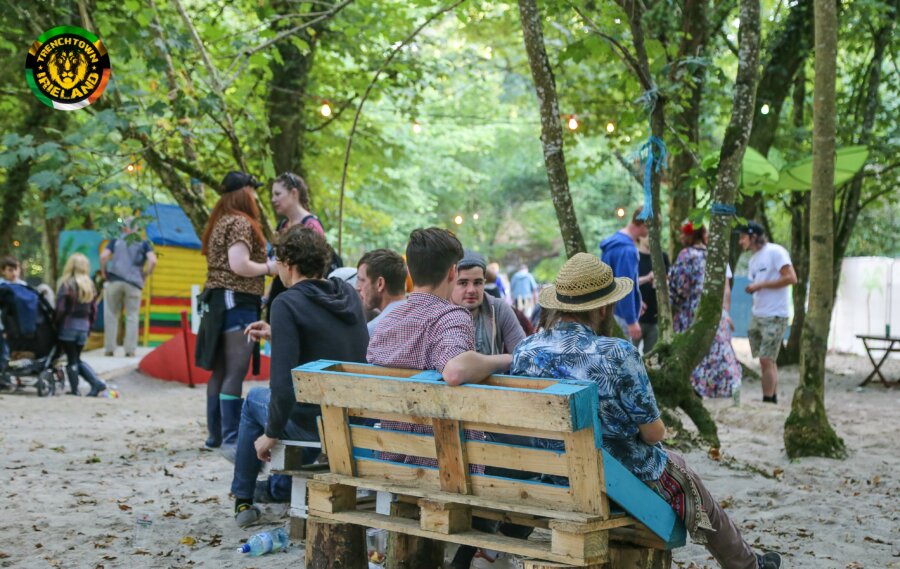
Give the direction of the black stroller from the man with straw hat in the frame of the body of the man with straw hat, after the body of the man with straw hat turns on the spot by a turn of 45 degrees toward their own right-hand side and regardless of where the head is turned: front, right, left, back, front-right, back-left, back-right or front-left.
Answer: back-left

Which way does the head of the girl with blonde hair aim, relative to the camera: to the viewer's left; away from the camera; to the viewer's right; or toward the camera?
away from the camera

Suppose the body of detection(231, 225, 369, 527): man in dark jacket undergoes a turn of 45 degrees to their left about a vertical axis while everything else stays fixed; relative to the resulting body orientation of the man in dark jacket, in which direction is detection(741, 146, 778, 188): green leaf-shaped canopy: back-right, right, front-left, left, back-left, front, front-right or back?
back-right

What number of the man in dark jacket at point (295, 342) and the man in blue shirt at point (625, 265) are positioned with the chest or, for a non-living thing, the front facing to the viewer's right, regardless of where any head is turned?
1

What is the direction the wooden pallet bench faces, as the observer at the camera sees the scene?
facing away from the viewer and to the right of the viewer

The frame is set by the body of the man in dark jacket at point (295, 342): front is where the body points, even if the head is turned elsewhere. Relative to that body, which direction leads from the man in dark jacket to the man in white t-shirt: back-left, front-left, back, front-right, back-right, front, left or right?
right

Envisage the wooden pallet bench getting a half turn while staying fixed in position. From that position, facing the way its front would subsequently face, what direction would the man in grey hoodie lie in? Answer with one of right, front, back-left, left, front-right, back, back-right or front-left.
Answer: back-right

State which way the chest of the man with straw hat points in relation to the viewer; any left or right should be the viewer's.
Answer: facing away from the viewer and to the right of the viewer

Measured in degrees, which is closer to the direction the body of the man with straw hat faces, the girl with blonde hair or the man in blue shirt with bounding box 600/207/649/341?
the man in blue shirt

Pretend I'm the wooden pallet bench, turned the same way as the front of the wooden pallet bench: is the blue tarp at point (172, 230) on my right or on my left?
on my left
